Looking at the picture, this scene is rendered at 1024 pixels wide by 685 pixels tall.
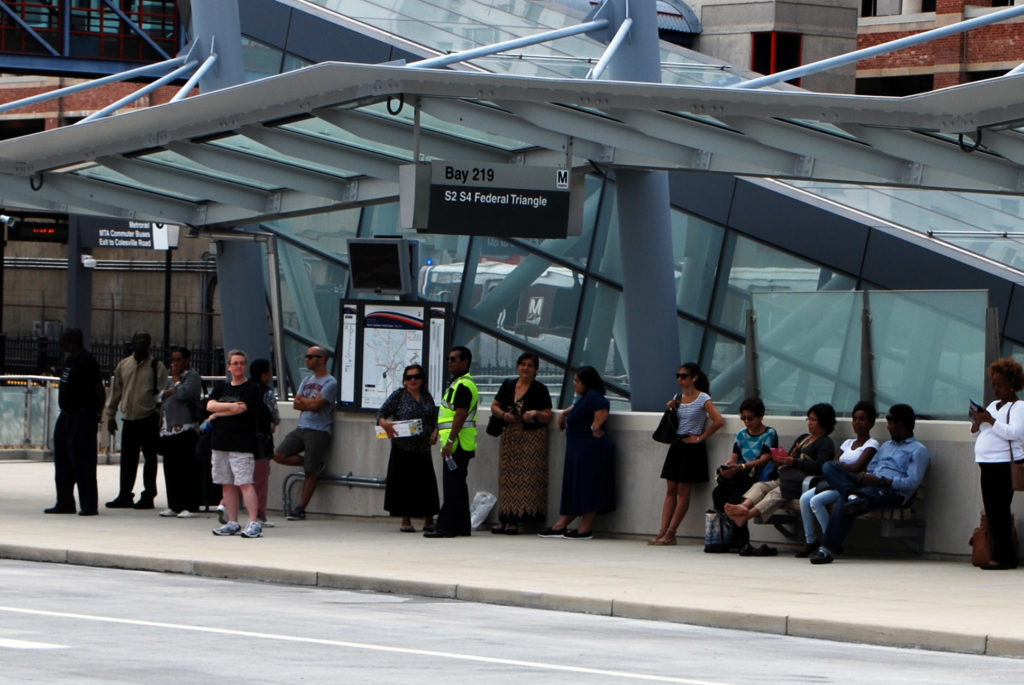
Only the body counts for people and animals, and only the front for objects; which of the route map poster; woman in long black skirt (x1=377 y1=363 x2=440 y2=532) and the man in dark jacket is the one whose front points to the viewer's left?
the man in dark jacket

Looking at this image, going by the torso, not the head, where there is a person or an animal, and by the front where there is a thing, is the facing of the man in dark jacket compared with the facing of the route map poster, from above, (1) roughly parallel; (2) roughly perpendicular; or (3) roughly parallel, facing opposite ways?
roughly perpendicular

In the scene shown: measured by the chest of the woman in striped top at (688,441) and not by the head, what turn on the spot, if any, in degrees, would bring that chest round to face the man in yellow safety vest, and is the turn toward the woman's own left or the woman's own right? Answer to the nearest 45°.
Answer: approximately 45° to the woman's own right

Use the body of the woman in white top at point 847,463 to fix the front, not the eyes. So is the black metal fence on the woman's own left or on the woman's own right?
on the woman's own right

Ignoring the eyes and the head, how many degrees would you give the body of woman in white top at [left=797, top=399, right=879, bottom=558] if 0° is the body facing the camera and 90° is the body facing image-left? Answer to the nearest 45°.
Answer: approximately 45°

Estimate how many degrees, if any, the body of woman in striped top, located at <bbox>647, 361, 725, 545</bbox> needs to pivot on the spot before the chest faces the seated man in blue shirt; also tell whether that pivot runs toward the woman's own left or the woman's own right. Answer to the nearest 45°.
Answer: approximately 90° to the woman's own left

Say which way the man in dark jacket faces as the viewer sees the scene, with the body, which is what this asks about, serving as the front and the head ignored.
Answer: to the viewer's left

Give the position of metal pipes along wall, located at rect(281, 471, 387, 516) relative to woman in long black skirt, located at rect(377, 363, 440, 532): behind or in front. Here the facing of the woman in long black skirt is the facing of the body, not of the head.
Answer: behind

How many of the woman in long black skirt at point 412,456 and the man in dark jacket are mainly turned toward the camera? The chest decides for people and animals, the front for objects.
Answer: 1

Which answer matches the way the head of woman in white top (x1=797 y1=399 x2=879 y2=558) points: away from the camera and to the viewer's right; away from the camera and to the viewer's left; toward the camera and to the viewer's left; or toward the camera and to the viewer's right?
toward the camera and to the viewer's left

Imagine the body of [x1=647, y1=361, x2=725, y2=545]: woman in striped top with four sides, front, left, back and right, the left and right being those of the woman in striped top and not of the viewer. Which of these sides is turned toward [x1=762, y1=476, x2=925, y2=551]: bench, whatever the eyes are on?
left

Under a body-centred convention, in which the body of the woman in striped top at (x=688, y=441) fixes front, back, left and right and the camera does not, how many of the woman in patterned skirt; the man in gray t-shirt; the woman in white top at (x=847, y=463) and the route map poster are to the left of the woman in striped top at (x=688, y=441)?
1

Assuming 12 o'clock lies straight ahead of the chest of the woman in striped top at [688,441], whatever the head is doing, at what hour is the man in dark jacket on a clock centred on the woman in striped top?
The man in dark jacket is roughly at 2 o'clock from the woman in striped top.

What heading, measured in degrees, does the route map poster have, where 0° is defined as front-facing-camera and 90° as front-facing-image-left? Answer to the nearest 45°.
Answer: approximately 0°
